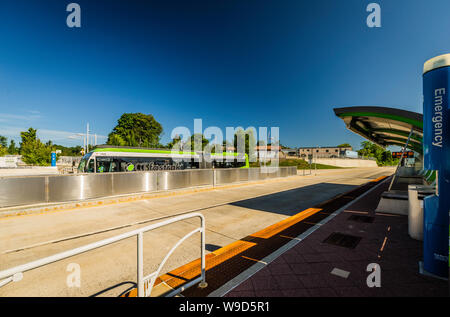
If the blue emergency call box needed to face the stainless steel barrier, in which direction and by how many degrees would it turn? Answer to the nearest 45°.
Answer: approximately 135° to its right

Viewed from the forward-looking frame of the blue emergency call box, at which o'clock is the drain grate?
The drain grate is roughly at 1 o'clock from the blue emergency call box.

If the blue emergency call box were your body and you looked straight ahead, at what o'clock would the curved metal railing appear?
The curved metal railing is roughly at 10 o'clock from the blue emergency call box.
